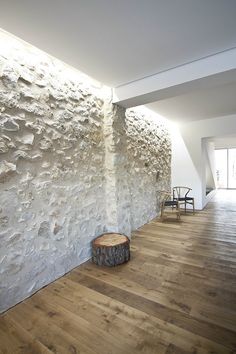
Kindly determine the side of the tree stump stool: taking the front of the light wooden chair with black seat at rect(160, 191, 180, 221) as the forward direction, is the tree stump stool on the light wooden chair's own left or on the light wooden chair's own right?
on the light wooden chair's own right
